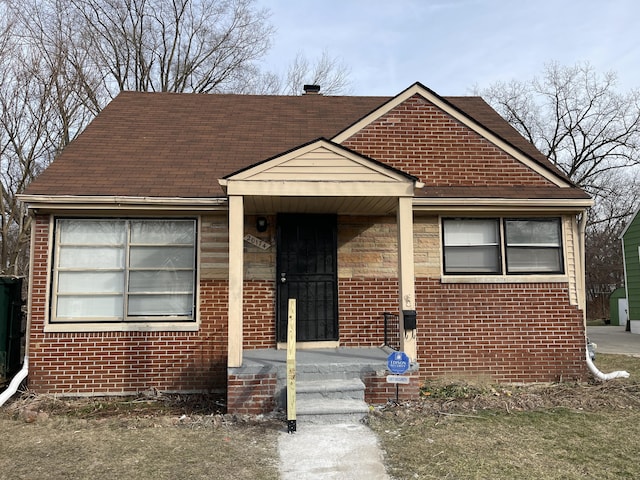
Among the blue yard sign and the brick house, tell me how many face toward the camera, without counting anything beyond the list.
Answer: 2

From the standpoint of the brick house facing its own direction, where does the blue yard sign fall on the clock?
The blue yard sign is roughly at 11 o'clock from the brick house.

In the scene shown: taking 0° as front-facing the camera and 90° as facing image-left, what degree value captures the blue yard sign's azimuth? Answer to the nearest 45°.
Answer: approximately 0°

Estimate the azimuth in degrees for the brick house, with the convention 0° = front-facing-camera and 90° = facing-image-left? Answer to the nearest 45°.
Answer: approximately 0°
